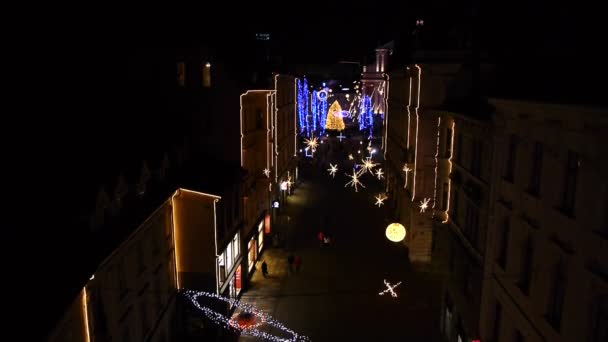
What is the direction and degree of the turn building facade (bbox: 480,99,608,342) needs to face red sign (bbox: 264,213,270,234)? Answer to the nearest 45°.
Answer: approximately 90° to its right

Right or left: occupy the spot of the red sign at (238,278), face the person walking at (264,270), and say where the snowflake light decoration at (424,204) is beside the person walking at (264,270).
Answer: right

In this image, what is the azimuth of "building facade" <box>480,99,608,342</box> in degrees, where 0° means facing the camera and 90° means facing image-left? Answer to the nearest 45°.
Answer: approximately 45°

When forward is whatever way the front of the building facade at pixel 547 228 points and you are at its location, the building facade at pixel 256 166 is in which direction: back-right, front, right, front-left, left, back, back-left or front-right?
right

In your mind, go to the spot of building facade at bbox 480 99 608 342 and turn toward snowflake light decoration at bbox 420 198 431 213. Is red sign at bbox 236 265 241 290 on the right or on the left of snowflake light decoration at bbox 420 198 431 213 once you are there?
left
